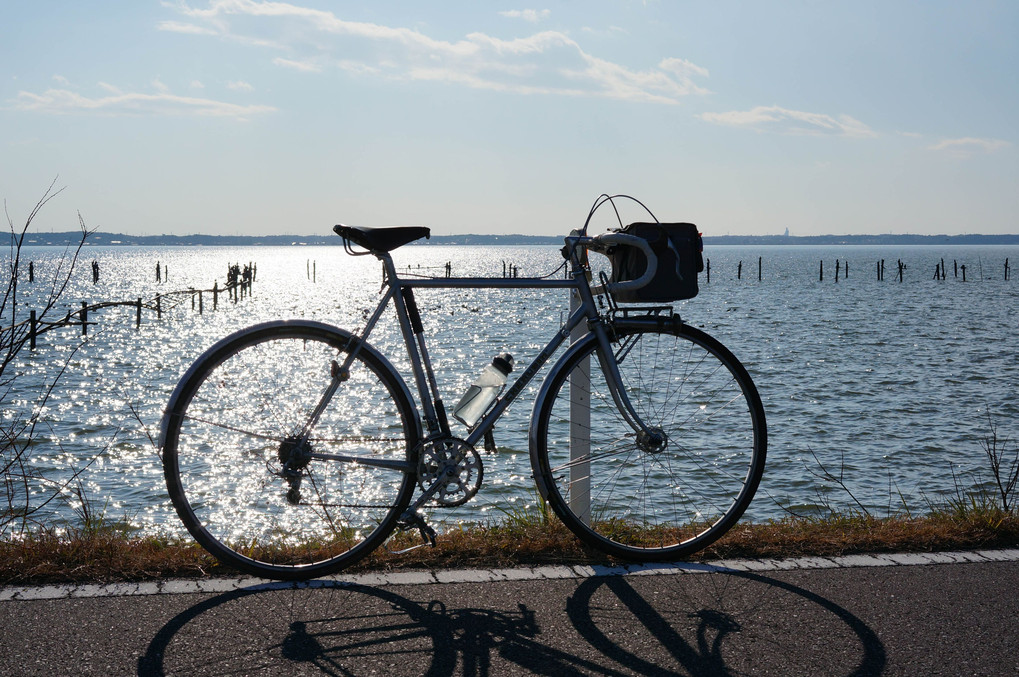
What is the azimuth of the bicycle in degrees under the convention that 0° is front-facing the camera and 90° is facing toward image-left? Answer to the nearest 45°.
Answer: approximately 270°
